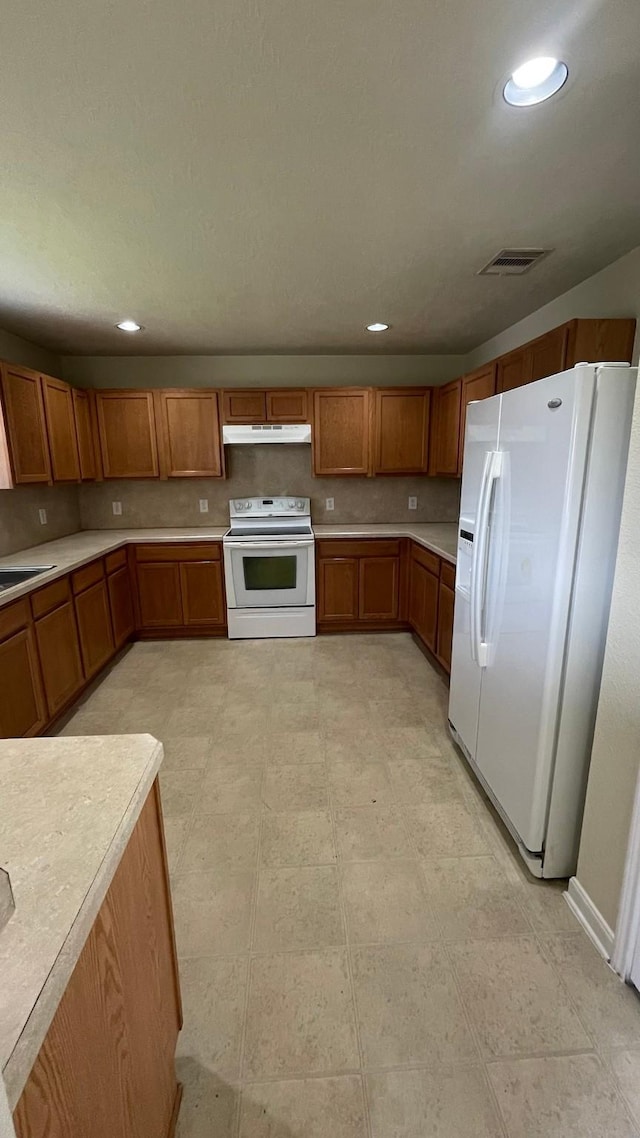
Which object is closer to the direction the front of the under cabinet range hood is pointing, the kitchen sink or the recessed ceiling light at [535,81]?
the recessed ceiling light

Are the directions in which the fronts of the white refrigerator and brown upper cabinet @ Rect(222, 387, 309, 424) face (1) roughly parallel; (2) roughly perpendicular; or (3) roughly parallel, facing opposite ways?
roughly perpendicular

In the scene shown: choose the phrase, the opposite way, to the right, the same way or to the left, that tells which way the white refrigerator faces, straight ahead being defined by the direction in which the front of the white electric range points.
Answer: to the right

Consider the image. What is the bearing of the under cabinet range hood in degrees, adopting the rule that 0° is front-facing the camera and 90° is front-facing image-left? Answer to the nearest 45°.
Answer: approximately 0°

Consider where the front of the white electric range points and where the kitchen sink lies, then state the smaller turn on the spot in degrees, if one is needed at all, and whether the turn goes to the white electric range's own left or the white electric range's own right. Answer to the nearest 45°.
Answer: approximately 45° to the white electric range's own right

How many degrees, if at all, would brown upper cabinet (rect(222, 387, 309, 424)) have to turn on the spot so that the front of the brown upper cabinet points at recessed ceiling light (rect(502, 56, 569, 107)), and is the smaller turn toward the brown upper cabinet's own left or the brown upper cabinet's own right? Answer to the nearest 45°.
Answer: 0° — it already faces it

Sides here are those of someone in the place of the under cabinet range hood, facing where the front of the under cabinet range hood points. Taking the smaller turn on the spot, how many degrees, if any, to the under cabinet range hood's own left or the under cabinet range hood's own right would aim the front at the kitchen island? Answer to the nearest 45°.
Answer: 0° — it already faces it

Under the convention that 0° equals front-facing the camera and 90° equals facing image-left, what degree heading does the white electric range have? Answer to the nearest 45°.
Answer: approximately 0°

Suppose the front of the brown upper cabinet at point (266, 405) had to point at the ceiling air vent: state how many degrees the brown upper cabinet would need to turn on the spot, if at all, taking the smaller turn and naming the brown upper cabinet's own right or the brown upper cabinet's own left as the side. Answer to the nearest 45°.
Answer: approximately 45° to the brown upper cabinet's own left
